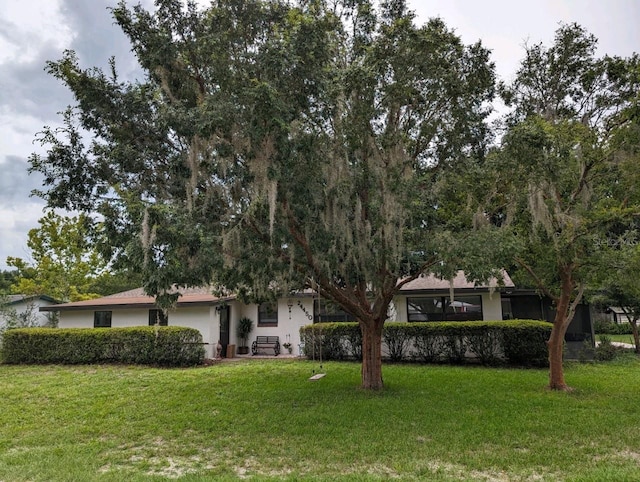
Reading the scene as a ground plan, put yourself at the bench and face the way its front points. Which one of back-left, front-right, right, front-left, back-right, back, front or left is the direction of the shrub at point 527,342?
front-left

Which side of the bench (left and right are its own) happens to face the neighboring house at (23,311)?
right

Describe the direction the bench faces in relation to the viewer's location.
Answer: facing the viewer

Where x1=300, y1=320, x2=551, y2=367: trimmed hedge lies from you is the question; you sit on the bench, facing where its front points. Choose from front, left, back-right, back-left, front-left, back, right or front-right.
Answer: front-left

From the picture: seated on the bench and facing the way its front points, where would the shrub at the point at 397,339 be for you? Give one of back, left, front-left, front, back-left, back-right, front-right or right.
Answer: front-left

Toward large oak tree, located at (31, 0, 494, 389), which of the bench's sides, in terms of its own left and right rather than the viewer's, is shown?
front

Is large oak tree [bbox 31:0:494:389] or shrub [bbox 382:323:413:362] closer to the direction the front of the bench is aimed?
the large oak tree

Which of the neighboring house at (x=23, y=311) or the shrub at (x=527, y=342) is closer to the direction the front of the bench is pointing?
the shrub

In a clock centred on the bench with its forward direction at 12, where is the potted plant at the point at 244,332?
The potted plant is roughly at 4 o'clock from the bench.
